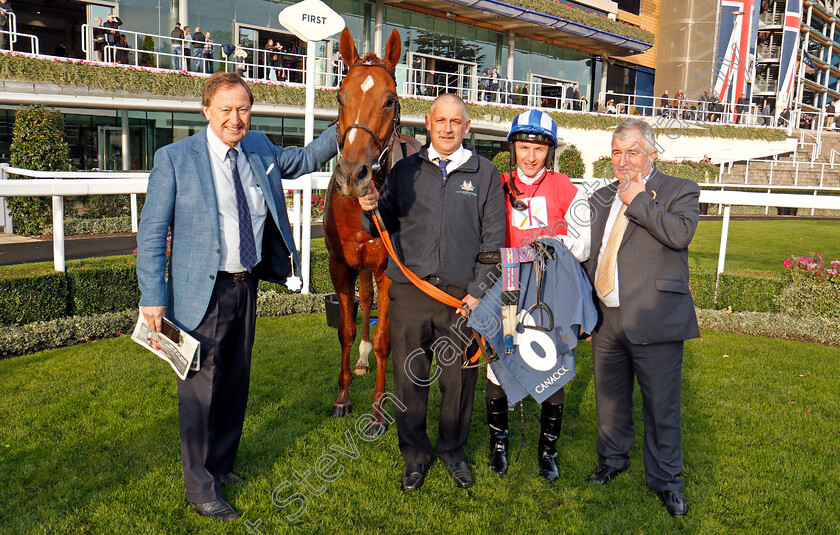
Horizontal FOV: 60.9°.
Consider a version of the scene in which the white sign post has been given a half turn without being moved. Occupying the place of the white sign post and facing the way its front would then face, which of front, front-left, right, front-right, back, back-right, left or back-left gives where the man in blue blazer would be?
back

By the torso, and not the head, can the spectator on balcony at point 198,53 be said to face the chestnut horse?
yes

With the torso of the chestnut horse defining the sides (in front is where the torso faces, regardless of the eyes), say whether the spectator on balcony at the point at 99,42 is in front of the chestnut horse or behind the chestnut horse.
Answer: behind

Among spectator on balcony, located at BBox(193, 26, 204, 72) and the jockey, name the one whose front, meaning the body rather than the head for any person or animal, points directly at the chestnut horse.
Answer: the spectator on balcony

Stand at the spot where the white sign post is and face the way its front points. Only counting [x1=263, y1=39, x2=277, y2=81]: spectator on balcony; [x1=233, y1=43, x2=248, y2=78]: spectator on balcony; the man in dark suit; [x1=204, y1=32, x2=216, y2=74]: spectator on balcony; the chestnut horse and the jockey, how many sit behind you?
3

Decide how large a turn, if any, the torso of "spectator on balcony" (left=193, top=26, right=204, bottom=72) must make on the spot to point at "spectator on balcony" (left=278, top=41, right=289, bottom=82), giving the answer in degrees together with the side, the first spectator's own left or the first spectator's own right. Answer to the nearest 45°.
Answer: approximately 135° to the first spectator's own left

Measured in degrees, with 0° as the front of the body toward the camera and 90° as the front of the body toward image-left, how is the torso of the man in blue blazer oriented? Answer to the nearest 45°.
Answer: approximately 315°
